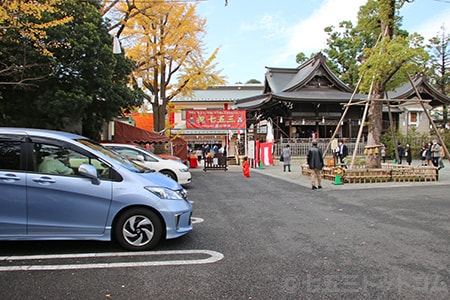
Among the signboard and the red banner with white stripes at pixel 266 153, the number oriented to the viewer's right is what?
0

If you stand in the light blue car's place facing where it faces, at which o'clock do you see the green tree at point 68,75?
The green tree is roughly at 9 o'clock from the light blue car.

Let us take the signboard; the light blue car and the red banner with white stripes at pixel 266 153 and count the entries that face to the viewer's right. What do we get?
1

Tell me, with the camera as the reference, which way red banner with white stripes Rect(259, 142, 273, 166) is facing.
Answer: facing the viewer

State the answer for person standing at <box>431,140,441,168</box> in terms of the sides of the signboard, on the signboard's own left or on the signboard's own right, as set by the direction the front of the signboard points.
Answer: on the signboard's own left

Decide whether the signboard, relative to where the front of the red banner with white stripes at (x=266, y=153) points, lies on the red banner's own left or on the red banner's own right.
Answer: on the red banner's own right

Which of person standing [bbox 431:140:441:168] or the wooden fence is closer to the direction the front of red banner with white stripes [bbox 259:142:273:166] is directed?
the wooden fence

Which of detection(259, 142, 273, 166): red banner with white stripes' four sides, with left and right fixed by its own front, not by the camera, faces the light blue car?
front

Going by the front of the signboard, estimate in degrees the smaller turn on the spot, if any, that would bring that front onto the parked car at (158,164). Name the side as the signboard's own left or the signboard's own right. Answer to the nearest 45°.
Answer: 0° — it already faces it

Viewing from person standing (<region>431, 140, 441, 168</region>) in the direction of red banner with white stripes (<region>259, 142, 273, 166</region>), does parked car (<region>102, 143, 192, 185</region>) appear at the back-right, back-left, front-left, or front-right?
front-left

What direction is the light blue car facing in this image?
to the viewer's right

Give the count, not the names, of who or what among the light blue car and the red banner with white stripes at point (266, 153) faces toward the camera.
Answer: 1

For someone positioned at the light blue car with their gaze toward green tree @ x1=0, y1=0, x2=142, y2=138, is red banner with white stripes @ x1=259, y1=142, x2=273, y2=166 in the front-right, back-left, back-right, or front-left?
front-right

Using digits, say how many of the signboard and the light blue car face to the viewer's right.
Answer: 1

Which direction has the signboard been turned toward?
toward the camera

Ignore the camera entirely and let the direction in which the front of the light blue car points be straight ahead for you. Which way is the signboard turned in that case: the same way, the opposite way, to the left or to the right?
to the right
